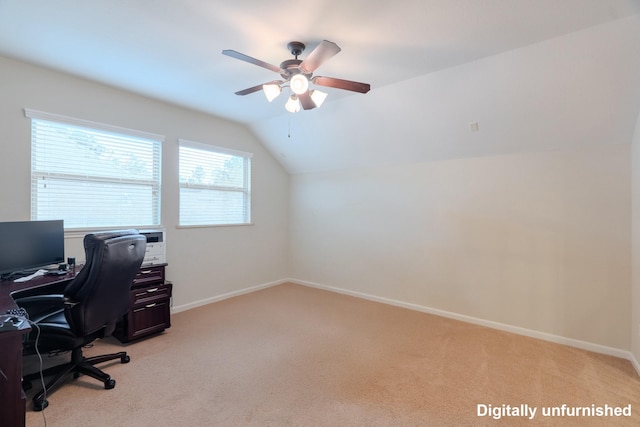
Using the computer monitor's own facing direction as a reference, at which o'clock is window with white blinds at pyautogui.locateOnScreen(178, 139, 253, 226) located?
The window with white blinds is roughly at 10 o'clock from the computer monitor.

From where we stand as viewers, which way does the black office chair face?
facing away from the viewer and to the left of the viewer

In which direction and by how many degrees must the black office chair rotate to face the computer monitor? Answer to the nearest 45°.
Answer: approximately 45° to its right

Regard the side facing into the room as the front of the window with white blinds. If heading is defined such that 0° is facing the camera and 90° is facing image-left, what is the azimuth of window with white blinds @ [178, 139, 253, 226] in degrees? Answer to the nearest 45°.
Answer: approximately 315°

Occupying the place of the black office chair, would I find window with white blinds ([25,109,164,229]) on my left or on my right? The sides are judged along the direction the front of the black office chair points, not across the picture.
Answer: on my right

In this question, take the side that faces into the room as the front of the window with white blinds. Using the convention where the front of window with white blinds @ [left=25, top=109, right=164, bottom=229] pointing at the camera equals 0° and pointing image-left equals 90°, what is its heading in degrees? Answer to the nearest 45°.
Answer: approximately 315°

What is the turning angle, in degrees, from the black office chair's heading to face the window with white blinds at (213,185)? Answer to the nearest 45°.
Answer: approximately 90° to its right
